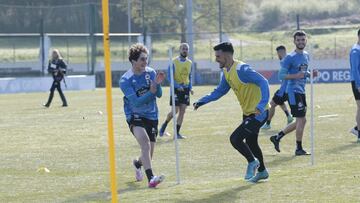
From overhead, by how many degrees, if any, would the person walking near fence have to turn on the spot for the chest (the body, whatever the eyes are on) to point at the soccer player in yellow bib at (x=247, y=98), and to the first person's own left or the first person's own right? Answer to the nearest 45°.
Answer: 0° — they already face them

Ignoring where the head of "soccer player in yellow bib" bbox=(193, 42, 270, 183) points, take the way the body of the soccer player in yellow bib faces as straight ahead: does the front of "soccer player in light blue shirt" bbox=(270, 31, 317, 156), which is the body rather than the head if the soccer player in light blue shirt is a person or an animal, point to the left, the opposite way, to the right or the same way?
to the left

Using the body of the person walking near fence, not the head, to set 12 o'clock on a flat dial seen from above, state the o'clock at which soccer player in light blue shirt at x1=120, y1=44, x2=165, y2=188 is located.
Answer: The soccer player in light blue shirt is roughly at 12 o'clock from the person walking near fence.

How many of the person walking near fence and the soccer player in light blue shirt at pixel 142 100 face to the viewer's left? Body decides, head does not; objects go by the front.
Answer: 0

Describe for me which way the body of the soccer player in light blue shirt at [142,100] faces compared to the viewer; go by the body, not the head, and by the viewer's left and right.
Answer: facing the viewer and to the right of the viewer

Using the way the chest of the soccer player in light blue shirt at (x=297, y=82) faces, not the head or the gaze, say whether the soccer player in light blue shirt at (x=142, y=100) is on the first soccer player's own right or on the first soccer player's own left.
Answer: on the first soccer player's own right

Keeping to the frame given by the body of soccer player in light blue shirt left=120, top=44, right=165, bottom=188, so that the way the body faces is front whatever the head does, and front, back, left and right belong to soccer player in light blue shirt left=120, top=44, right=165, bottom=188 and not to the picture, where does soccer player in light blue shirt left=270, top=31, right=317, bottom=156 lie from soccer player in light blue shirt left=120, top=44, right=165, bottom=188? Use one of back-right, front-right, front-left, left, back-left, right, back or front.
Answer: left

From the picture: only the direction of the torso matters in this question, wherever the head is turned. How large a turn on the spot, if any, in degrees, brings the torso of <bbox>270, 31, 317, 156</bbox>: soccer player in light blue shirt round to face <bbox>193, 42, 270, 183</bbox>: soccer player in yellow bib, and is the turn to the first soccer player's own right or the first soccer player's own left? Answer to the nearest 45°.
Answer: approximately 45° to the first soccer player's own right

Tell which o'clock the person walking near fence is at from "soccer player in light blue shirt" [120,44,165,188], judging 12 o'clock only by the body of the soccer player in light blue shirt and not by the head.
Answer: The person walking near fence is roughly at 7 o'clock from the soccer player in light blue shirt.
